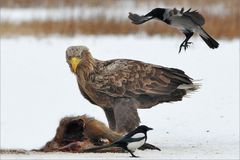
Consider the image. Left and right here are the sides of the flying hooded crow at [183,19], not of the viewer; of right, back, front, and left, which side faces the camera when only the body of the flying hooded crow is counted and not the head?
left
